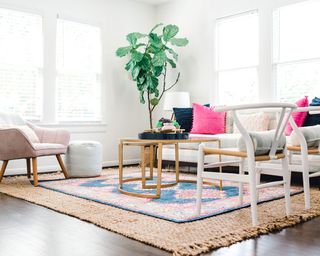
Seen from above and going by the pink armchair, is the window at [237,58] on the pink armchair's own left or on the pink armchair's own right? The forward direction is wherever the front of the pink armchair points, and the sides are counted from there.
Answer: on the pink armchair's own left

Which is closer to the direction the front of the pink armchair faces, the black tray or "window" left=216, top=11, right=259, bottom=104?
the black tray

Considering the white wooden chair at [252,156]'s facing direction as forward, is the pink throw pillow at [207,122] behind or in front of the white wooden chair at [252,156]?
in front

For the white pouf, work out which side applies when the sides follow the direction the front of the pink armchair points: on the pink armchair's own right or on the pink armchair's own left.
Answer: on the pink armchair's own left

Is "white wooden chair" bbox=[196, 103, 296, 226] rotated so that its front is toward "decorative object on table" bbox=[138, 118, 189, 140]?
yes

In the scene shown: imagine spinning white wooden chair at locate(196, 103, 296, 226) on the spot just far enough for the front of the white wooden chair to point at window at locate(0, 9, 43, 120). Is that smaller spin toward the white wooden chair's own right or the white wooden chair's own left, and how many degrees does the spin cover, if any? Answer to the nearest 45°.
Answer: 0° — it already faces it

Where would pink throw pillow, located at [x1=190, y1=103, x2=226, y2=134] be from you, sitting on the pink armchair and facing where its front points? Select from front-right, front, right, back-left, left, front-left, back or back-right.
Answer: front-left

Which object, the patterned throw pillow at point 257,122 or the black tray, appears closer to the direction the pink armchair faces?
the black tray

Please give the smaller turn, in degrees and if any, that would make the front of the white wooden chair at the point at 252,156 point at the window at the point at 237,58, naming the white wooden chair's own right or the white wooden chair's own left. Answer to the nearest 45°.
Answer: approximately 45° to the white wooden chair's own right

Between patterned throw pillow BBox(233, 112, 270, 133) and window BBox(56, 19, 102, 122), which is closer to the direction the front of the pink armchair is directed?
the patterned throw pillow

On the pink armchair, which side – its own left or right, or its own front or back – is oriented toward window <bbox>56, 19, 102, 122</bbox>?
left

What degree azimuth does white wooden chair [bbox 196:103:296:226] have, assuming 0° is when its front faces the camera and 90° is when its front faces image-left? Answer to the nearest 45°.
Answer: approximately 135°

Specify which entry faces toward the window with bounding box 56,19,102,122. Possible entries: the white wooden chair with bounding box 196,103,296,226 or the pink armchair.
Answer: the white wooden chair

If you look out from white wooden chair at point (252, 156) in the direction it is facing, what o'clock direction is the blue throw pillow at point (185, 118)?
The blue throw pillow is roughly at 1 o'clock from the white wooden chair.
